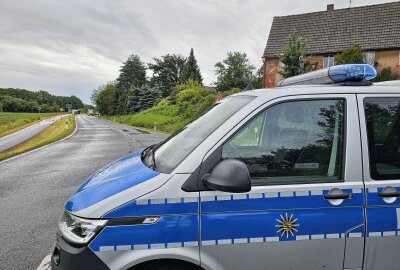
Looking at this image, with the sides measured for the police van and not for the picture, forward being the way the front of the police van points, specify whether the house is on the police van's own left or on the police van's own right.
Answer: on the police van's own right

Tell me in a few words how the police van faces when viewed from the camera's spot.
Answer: facing to the left of the viewer
